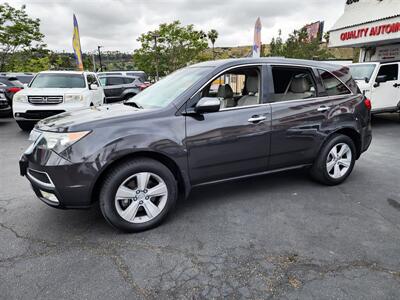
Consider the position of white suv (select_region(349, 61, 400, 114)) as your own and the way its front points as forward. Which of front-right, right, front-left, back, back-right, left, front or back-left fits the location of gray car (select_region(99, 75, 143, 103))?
front-right

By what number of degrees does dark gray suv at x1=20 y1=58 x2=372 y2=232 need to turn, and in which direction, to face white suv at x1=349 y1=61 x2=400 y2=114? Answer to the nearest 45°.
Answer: approximately 180°

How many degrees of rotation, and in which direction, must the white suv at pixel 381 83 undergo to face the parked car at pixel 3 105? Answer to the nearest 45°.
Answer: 0° — it already faces it

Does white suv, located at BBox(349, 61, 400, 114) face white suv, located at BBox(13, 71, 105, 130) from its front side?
yes

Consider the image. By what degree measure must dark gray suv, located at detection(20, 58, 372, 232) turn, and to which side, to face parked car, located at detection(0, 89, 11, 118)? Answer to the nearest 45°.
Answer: approximately 90° to its right

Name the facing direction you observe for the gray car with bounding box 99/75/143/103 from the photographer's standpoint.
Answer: facing to the left of the viewer

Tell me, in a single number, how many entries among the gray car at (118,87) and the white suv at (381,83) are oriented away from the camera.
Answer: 0

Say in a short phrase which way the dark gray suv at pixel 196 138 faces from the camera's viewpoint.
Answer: facing the viewer and to the left of the viewer

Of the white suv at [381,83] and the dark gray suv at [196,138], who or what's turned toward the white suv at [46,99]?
the white suv at [381,83]

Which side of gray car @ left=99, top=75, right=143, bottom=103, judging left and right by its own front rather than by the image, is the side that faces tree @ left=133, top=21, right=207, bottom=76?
right

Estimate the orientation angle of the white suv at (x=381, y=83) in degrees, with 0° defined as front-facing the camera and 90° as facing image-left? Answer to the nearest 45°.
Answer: approximately 45°

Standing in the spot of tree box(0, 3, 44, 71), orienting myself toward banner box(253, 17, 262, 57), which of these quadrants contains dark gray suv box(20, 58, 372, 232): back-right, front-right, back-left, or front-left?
front-right

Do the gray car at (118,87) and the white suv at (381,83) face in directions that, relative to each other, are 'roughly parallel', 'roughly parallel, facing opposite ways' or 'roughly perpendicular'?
roughly parallel

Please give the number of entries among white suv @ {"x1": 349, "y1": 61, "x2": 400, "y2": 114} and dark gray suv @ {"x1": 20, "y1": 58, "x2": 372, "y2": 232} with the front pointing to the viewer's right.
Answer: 0

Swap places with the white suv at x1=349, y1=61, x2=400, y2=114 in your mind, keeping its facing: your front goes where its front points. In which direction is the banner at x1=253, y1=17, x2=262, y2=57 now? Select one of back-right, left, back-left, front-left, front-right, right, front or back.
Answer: right

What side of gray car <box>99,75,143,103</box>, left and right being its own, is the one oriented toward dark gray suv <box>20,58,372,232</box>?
left
